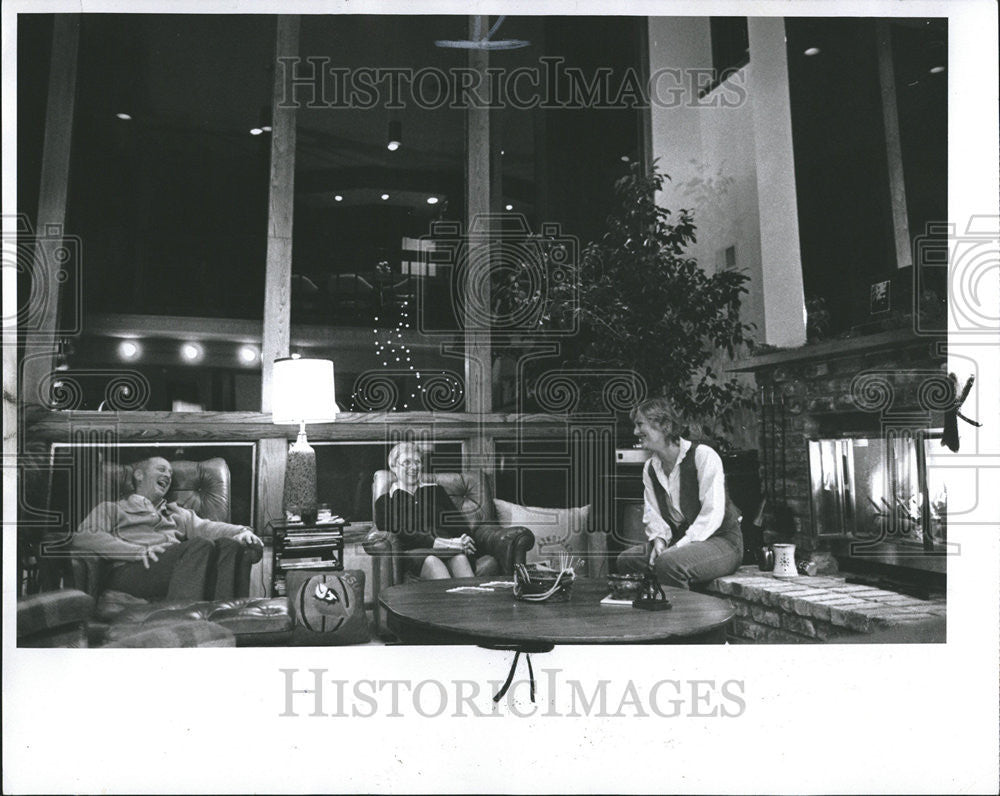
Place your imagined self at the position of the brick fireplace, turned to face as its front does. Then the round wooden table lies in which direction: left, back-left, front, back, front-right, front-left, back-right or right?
front

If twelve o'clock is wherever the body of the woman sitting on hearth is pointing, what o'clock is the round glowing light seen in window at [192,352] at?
The round glowing light seen in window is roughly at 1 o'clock from the woman sitting on hearth.

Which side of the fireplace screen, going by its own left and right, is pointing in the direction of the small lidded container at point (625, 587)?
front

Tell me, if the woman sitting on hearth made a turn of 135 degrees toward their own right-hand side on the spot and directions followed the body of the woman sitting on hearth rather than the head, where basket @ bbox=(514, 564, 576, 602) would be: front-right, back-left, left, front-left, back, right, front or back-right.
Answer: back-left

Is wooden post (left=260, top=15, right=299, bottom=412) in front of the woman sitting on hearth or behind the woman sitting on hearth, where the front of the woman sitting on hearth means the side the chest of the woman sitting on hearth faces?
in front

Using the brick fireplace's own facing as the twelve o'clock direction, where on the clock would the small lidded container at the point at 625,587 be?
The small lidded container is roughly at 12 o'clock from the brick fireplace.

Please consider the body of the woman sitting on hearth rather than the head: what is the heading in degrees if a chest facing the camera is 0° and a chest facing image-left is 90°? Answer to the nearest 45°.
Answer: approximately 45°

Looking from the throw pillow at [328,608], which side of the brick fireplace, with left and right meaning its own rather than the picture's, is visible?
front

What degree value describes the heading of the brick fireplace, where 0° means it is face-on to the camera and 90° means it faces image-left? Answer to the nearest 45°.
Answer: approximately 45°

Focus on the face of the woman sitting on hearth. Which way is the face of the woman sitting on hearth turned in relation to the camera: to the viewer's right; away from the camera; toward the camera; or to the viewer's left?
to the viewer's left

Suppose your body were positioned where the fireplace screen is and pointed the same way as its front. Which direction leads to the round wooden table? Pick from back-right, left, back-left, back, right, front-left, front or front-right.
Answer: front

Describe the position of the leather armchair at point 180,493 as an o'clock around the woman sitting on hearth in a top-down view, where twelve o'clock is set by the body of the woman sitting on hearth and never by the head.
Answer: The leather armchair is roughly at 1 o'clock from the woman sitting on hearth.
